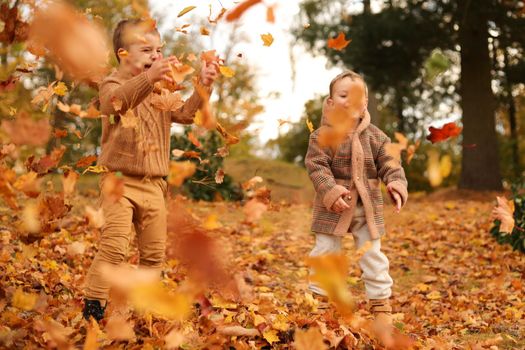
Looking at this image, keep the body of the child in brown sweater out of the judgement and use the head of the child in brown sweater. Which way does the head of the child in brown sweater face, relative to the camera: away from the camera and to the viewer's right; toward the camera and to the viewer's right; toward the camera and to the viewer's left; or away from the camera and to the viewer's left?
toward the camera and to the viewer's right

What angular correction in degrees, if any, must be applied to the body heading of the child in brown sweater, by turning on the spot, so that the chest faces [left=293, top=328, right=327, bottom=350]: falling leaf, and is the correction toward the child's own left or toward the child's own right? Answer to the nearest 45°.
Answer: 0° — they already face it

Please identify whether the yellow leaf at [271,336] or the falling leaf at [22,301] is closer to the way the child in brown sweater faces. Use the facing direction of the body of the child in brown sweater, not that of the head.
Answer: the yellow leaf

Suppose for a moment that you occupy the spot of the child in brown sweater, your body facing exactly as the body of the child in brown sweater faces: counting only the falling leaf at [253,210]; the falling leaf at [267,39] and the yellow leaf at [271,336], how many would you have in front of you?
3

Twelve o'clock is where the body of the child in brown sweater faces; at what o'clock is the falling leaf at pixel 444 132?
The falling leaf is roughly at 11 o'clock from the child in brown sweater.

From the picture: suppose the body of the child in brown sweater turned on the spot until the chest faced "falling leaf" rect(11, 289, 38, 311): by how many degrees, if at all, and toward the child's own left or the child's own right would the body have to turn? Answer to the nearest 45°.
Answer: approximately 90° to the child's own right

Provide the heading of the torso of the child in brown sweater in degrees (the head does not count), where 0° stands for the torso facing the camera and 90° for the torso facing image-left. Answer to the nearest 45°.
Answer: approximately 315°

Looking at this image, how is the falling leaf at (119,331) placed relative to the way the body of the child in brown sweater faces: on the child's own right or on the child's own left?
on the child's own right
